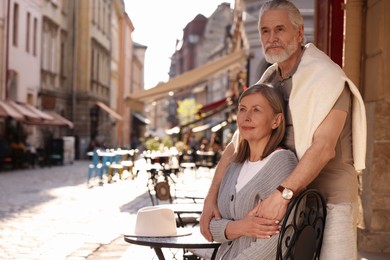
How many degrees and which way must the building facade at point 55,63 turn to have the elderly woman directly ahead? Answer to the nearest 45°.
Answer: approximately 45° to its right

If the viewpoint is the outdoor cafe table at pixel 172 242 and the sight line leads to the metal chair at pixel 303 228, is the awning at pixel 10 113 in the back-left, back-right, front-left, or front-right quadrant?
back-left

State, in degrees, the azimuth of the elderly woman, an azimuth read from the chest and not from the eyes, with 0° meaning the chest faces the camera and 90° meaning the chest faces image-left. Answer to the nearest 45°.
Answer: approximately 45°

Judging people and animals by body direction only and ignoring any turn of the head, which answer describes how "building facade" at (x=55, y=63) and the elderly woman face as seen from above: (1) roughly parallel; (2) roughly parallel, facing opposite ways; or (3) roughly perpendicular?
roughly perpendicular

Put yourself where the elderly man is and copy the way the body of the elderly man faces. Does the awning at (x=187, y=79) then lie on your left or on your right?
on your right

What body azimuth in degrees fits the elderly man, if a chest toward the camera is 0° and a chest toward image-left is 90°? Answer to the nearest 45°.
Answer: approximately 45°

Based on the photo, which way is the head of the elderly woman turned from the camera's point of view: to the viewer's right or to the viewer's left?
to the viewer's left
